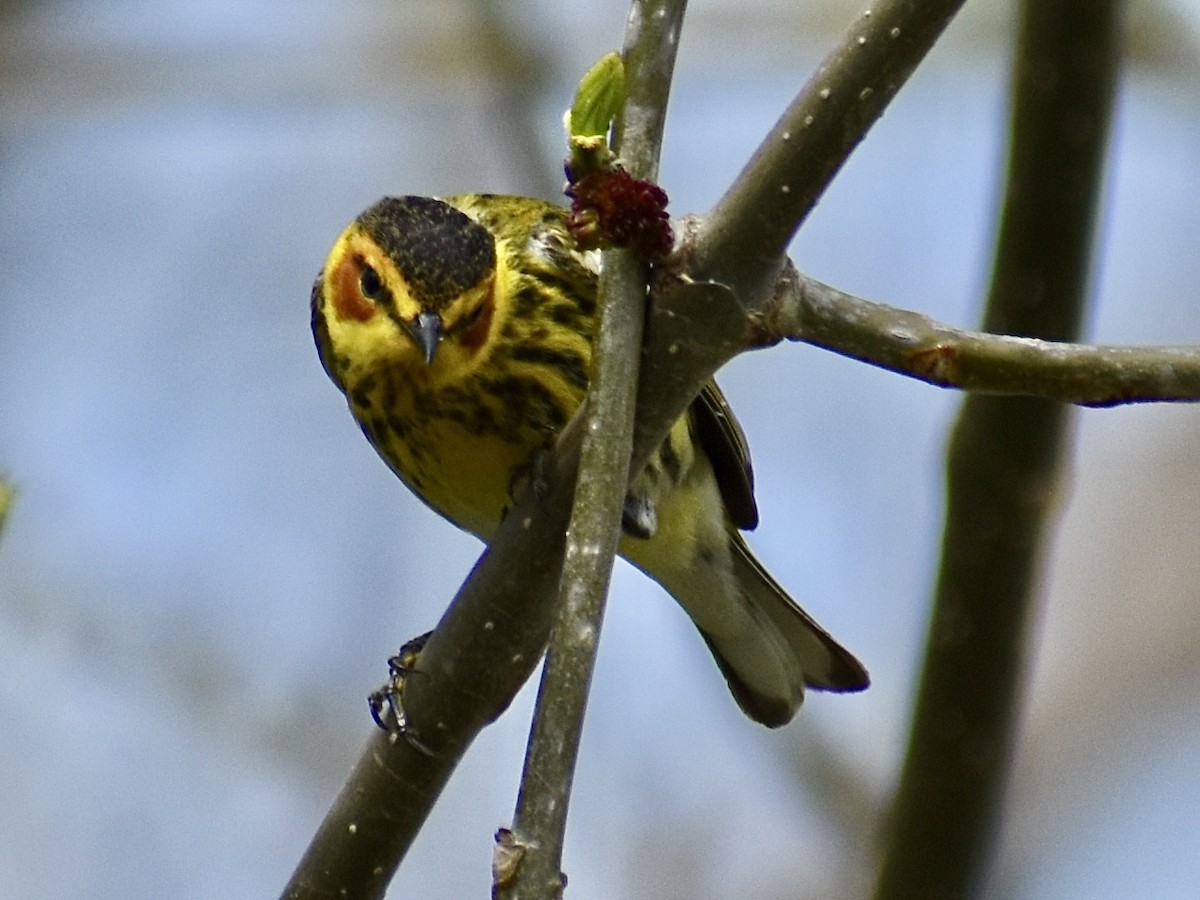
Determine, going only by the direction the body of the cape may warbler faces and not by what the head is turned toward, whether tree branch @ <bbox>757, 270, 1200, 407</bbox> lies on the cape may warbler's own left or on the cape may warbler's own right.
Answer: on the cape may warbler's own left

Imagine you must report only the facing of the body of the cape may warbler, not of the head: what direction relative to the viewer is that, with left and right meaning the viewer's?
facing the viewer and to the left of the viewer

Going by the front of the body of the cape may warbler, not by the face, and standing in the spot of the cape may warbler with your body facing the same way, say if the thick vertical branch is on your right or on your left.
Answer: on your left

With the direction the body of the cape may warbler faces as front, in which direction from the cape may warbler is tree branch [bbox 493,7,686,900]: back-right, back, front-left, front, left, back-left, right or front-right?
front-left
